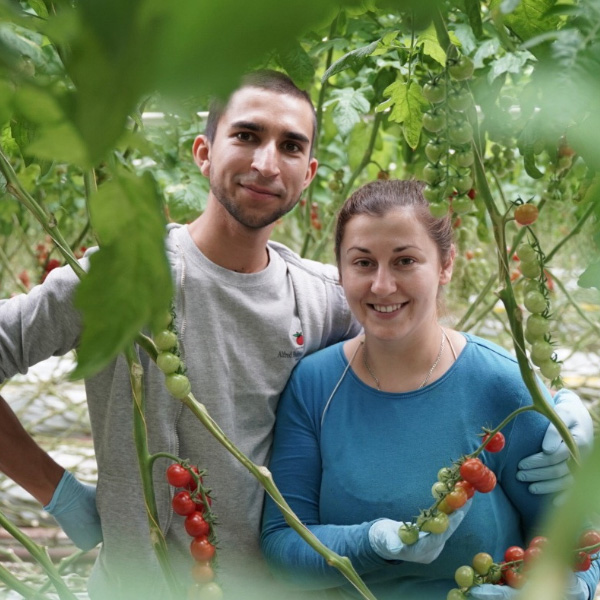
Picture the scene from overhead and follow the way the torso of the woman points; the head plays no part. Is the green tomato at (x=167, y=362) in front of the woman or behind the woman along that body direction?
in front

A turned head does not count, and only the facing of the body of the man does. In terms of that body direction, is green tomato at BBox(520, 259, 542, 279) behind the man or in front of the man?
in front

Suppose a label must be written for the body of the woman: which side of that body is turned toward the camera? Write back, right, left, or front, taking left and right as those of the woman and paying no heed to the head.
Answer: front

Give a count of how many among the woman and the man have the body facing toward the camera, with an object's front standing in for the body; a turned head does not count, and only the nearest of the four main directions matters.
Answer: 2

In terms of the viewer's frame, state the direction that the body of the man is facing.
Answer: toward the camera
